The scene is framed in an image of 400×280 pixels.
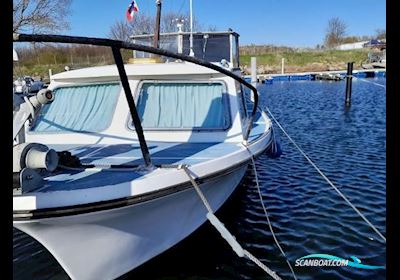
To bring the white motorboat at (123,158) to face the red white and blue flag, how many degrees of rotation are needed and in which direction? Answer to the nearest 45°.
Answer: approximately 135° to its right

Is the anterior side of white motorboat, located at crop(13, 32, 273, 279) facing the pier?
no

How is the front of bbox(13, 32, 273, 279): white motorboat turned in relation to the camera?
facing the viewer and to the left of the viewer
